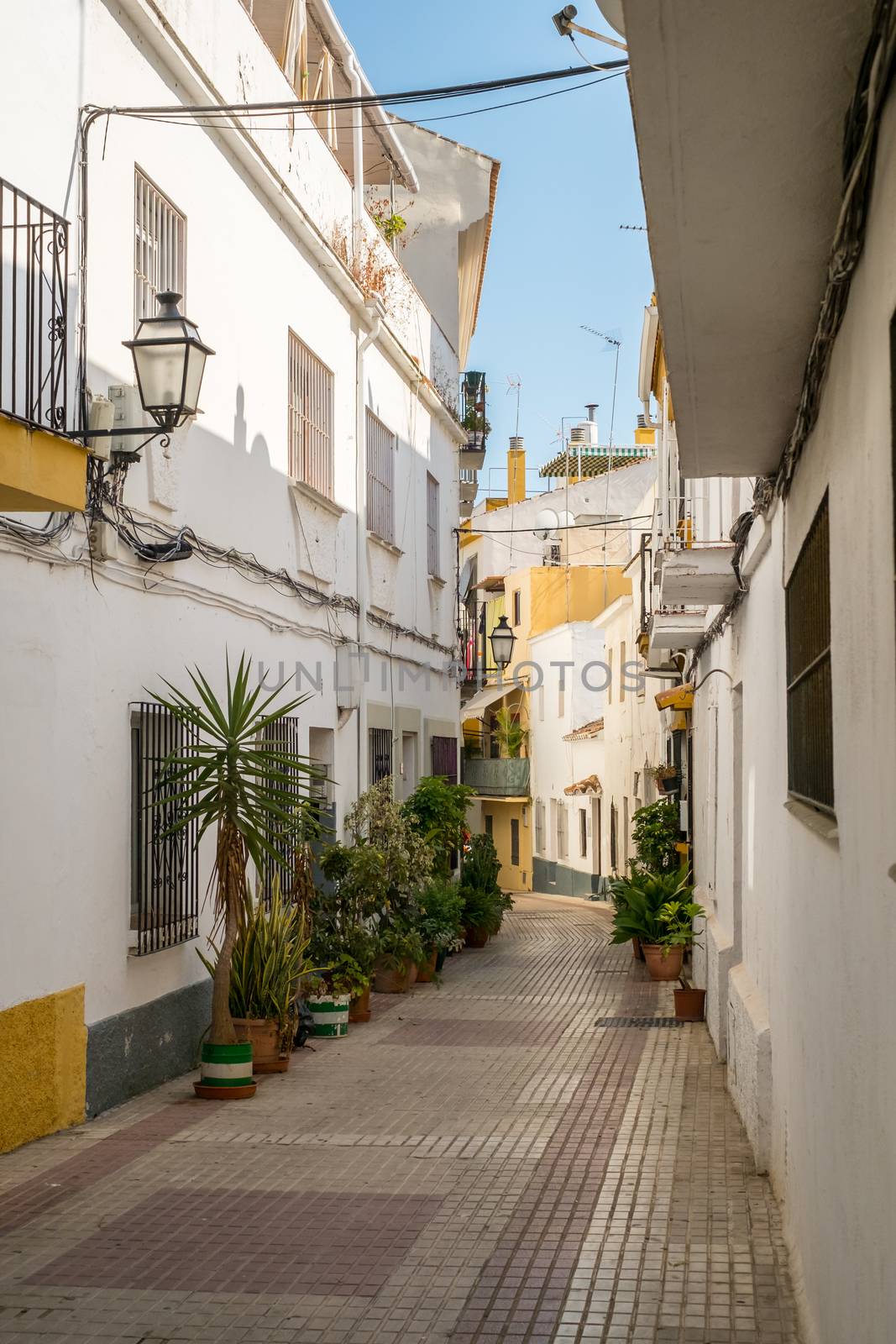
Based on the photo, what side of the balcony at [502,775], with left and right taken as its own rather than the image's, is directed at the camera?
front

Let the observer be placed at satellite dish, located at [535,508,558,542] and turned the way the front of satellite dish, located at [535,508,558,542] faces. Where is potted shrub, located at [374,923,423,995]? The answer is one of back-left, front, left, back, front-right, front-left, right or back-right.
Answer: front

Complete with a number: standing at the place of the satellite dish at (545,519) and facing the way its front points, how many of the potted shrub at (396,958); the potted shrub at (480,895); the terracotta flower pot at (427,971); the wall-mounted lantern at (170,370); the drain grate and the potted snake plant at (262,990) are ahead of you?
6

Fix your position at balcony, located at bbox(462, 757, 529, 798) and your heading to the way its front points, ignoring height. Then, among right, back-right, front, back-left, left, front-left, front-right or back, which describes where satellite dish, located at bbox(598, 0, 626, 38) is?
front

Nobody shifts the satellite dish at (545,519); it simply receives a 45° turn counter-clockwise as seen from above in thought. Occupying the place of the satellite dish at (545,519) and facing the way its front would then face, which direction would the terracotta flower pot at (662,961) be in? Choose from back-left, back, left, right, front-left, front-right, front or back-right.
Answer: front-right

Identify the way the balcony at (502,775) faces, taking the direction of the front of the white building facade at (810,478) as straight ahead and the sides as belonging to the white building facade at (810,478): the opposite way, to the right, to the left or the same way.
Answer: to the left

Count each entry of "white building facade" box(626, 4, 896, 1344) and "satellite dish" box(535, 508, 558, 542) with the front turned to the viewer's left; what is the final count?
1

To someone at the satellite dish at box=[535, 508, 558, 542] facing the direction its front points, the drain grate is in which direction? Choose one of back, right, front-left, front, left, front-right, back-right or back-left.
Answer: front

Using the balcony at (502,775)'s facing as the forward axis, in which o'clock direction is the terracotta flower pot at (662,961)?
The terracotta flower pot is roughly at 12 o'clock from the balcony.

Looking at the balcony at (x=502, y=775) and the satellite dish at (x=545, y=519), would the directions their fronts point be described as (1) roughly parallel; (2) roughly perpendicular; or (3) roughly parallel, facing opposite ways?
roughly parallel

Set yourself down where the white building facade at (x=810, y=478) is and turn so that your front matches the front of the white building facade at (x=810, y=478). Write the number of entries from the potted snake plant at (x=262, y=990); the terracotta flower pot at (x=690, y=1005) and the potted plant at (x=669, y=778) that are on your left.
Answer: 0

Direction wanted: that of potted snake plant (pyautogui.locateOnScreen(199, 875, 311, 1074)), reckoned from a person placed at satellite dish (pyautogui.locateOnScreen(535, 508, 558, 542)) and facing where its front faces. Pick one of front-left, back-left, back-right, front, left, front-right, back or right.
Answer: front

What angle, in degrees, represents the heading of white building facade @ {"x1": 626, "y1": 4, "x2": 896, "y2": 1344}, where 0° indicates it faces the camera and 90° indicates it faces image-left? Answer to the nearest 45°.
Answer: approximately 90°

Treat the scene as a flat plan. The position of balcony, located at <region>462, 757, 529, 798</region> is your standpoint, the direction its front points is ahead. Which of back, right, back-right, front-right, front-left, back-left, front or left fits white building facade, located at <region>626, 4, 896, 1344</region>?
front

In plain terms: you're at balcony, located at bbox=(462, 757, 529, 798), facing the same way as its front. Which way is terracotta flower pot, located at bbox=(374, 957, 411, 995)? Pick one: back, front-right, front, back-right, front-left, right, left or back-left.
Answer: front

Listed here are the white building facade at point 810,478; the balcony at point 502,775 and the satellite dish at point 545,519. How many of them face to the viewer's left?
1

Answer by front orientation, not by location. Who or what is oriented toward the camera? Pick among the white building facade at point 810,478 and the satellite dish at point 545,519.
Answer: the satellite dish
